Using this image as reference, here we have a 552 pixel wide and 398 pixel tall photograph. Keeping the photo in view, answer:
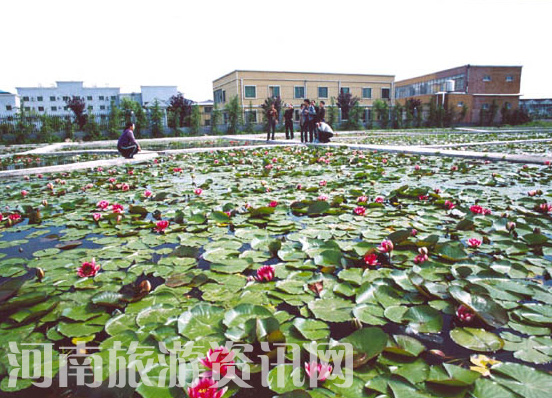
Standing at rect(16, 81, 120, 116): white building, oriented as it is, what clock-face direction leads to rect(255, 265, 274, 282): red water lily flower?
The red water lily flower is roughly at 12 o'clock from the white building.

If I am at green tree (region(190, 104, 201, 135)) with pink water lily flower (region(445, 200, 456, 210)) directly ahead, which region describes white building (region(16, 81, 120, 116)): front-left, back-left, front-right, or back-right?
back-right

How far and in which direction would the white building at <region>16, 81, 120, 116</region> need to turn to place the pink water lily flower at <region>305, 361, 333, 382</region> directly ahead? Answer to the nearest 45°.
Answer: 0° — it already faces it

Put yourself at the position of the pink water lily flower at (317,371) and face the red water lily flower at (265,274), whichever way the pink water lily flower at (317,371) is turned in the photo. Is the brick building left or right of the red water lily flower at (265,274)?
right

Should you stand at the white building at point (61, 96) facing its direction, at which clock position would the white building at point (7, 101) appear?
the white building at point (7, 101) is roughly at 3 o'clock from the white building at point (61, 96).

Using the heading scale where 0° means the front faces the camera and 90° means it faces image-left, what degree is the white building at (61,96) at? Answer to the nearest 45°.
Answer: approximately 0°

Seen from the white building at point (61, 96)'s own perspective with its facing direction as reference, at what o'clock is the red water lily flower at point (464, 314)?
The red water lily flower is roughly at 12 o'clock from the white building.

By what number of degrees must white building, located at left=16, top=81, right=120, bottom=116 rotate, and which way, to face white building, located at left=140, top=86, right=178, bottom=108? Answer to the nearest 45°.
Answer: approximately 45° to its left

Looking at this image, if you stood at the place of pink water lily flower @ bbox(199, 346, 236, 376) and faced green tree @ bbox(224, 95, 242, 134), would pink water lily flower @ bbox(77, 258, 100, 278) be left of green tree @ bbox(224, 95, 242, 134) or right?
left

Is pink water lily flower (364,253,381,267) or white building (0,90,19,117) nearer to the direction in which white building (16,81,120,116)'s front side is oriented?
the pink water lily flower
